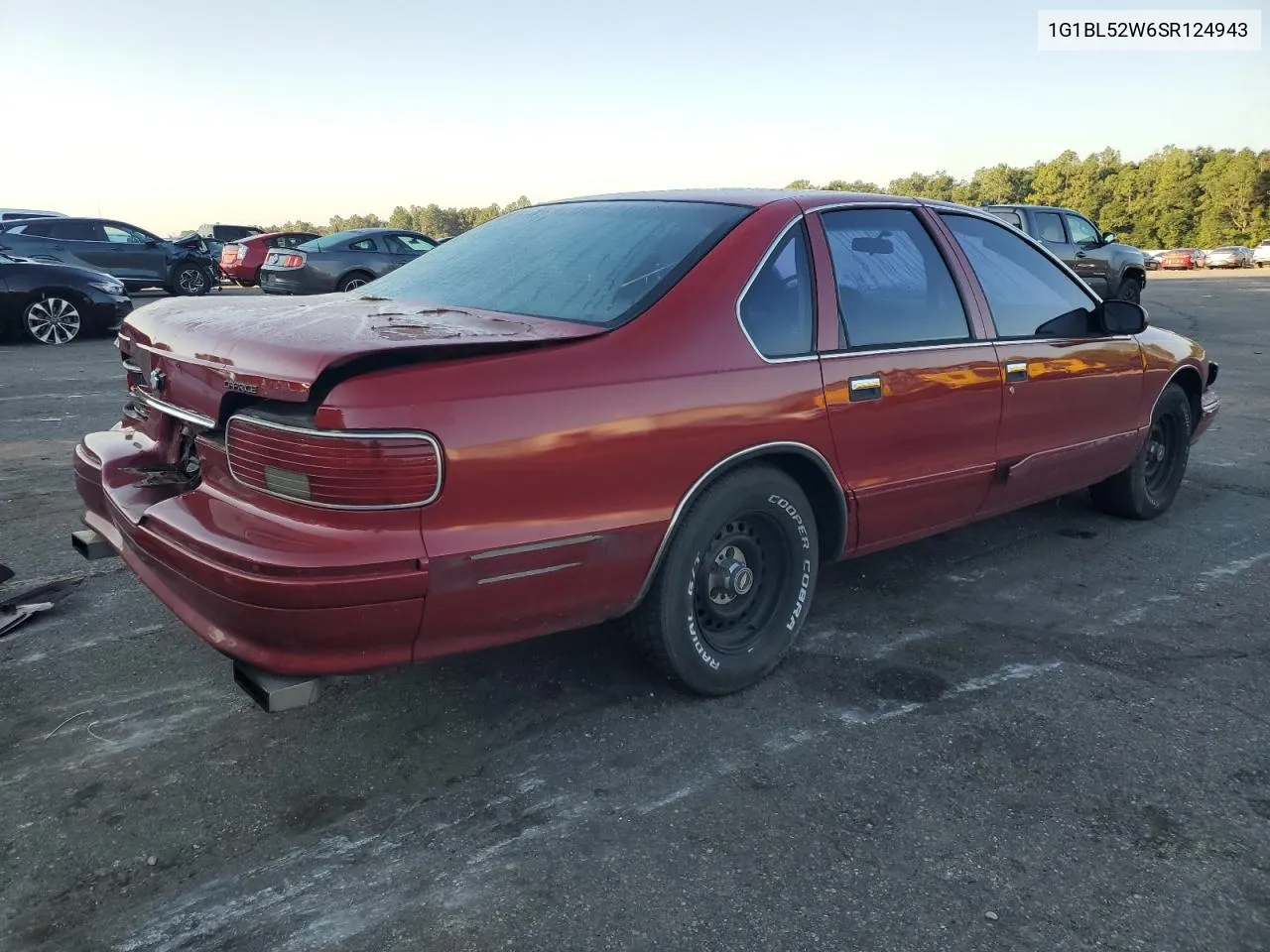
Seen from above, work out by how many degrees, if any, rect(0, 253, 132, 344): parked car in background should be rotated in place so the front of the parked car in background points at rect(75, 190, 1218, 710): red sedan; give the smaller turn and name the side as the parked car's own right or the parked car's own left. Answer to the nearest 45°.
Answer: approximately 90° to the parked car's own right

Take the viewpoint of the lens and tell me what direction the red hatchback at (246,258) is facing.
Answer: facing away from the viewer and to the right of the viewer

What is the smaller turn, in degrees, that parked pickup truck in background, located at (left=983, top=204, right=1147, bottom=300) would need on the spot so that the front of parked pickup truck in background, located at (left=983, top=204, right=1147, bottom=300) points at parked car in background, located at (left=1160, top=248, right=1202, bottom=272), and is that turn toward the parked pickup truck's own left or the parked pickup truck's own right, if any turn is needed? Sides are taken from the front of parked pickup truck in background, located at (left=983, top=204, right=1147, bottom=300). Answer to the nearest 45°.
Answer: approximately 45° to the parked pickup truck's own left

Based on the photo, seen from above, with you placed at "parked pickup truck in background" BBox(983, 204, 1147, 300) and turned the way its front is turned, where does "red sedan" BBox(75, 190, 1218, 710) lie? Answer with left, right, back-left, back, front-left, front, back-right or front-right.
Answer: back-right

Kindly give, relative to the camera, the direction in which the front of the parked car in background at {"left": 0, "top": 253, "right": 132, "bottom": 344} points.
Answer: facing to the right of the viewer

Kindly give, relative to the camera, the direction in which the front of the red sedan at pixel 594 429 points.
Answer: facing away from the viewer and to the right of the viewer

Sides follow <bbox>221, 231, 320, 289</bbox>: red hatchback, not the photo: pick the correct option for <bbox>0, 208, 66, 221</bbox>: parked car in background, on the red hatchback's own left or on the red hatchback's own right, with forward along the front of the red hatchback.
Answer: on the red hatchback's own left

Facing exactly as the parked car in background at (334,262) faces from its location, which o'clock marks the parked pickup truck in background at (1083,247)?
the parked pickup truck in background at (1083,247) is roughly at 2 o'clock from the parked car in background at (334,262).

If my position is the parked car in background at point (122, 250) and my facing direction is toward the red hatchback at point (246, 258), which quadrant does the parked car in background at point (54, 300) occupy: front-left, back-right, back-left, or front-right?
back-right

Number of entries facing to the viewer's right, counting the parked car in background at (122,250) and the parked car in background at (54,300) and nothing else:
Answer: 2

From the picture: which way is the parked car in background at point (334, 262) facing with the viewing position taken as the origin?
facing away from the viewer and to the right of the viewer

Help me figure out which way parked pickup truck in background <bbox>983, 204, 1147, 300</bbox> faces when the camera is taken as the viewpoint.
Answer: facing away from the viewer and to the right of the viewer

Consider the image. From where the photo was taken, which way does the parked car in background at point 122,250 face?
to the viewer's right
